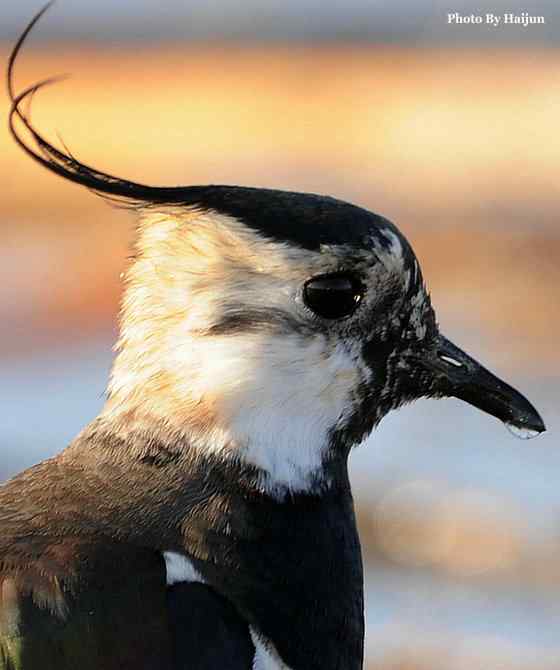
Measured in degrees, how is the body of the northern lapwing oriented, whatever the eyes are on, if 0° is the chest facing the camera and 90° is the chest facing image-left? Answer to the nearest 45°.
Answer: approximately 270°
